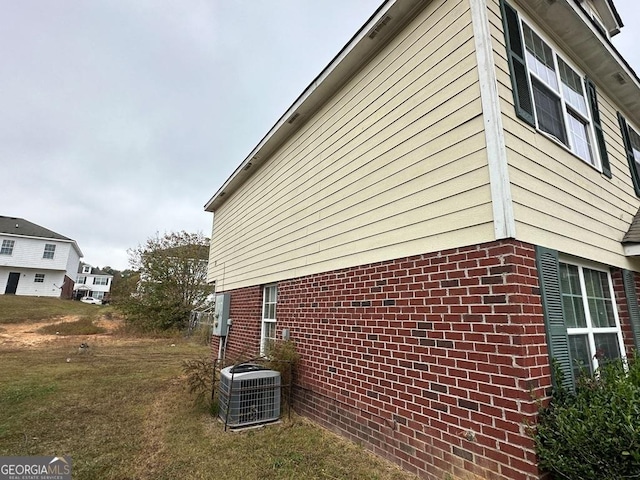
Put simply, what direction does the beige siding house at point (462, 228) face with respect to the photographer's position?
facing the viewer and to the right of the viewer

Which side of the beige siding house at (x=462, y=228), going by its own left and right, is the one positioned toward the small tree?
back
